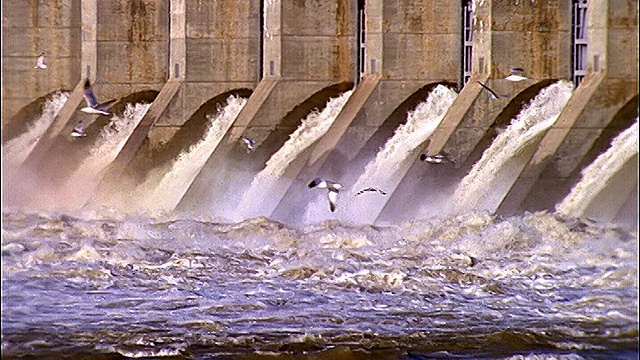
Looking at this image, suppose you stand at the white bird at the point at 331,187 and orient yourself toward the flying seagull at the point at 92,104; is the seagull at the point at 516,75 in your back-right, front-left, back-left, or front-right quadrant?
back-right

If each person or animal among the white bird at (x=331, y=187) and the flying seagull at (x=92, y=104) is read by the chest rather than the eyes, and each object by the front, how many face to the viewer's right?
1

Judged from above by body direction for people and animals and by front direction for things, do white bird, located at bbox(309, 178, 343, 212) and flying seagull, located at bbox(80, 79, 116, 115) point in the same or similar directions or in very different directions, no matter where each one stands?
very different directions
